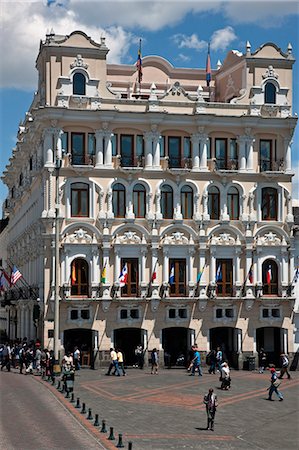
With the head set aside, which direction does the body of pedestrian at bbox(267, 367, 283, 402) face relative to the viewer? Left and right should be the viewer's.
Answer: facing to the left of the viewer

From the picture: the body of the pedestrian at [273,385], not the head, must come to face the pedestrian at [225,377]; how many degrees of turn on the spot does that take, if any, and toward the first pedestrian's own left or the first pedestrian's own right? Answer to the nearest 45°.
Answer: approximately 45° to the first pedestrian's own right
